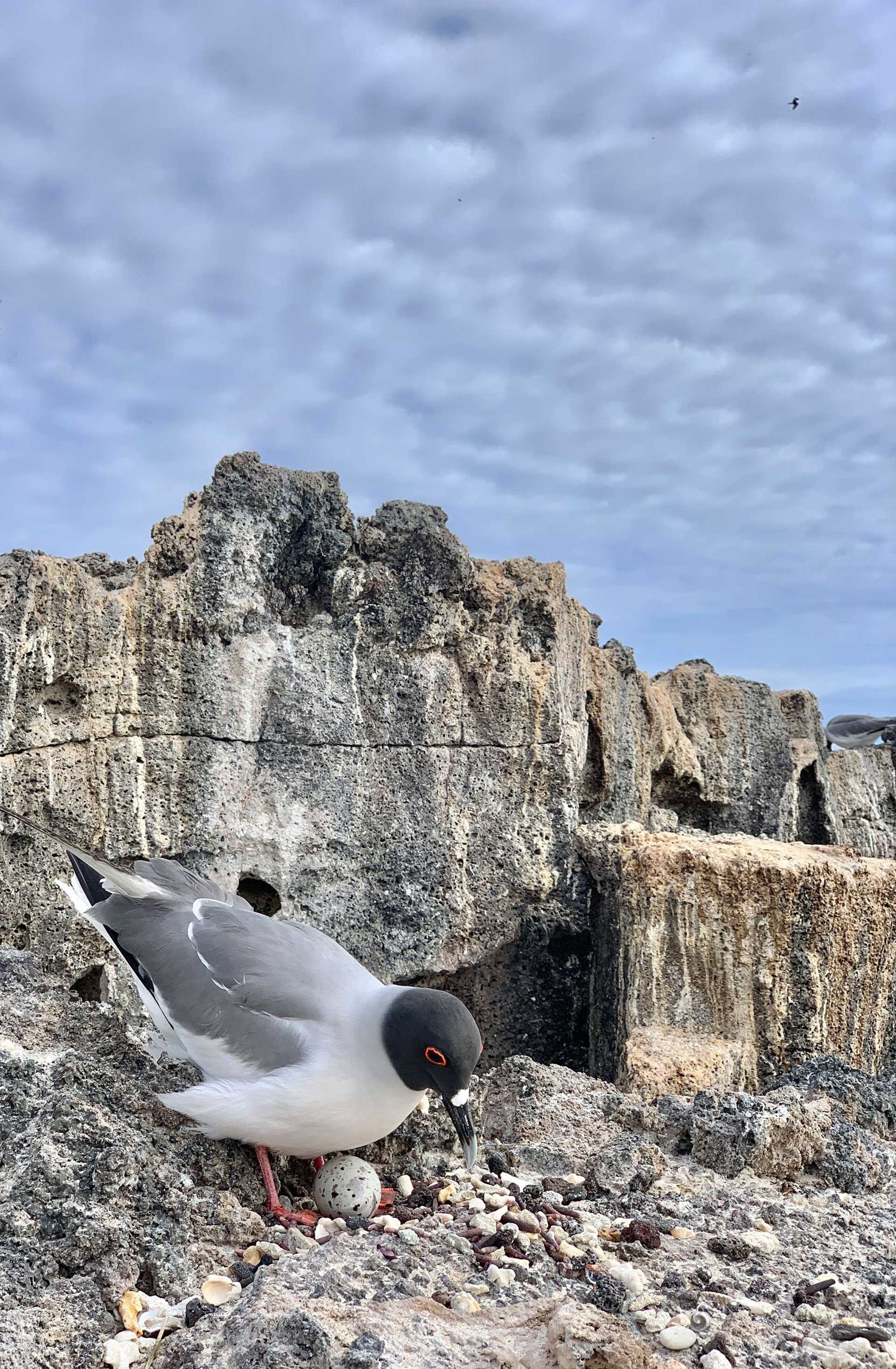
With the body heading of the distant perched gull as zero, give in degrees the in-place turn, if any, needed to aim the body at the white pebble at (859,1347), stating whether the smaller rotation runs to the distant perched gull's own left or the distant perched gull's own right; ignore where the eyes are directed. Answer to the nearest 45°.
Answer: approximately 90° to the distant perched gull's own left

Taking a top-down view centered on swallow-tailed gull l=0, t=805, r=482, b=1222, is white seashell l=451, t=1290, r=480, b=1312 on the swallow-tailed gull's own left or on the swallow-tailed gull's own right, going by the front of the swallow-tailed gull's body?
on the swallow-tailed gull's own right

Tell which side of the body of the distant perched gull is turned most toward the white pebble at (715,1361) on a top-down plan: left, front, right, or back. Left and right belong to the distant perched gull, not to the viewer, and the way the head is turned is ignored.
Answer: left

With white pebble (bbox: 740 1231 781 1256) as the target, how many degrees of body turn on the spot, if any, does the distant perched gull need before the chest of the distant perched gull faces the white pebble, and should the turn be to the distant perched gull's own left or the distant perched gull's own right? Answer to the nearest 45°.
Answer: approximately 90° to the distant perched gull's own left

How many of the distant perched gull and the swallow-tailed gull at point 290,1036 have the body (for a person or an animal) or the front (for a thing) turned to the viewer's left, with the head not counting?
1

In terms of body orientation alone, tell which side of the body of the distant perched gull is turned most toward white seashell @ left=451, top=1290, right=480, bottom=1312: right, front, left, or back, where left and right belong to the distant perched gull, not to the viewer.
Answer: left

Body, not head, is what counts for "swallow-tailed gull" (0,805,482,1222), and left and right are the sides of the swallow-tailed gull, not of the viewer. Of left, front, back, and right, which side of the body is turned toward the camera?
right

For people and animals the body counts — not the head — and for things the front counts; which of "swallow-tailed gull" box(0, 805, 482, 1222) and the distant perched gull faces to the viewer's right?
the swallow-tailed gull

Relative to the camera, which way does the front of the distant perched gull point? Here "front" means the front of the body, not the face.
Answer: to the viewer's left
